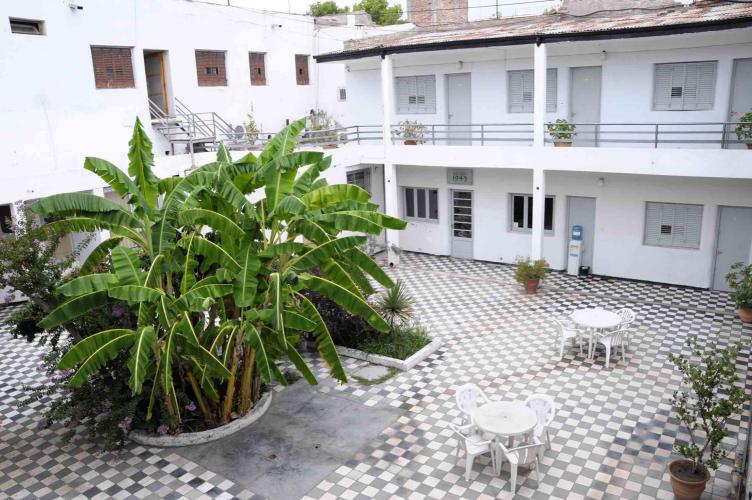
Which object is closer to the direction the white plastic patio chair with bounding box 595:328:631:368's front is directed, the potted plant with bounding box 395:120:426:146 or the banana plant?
the potted plant

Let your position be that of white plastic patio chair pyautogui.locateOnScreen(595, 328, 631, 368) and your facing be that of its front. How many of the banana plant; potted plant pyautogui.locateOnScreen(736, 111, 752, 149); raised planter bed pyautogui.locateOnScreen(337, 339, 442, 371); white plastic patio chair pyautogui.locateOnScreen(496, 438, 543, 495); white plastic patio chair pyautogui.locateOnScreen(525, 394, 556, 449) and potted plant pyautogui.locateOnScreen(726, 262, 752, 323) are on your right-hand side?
2

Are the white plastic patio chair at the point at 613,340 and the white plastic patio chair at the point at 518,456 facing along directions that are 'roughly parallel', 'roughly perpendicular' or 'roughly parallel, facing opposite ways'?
roughly parallel

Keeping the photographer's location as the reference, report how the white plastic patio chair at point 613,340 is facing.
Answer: facing away from the viewer and to the left of the viewer

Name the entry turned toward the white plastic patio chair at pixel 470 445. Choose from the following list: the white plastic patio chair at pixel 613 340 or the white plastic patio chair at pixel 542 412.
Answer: the white plastic patio chair at pixel 542 412

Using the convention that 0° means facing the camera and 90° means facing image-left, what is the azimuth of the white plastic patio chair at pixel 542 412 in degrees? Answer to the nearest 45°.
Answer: approximately 45°

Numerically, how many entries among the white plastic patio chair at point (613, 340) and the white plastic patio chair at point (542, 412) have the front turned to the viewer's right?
0

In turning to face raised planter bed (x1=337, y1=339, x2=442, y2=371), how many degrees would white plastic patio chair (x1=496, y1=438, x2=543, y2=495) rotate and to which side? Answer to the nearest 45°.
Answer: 0° — it already faces it

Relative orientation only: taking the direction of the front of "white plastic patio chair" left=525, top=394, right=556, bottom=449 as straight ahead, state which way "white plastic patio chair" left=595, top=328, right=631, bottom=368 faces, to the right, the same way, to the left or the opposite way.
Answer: to the right

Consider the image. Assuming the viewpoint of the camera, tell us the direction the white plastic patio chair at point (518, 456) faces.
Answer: facing away from the viewer and to the left of the viewer

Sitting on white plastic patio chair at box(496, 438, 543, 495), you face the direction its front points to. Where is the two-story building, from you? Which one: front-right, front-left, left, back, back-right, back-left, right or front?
front-right

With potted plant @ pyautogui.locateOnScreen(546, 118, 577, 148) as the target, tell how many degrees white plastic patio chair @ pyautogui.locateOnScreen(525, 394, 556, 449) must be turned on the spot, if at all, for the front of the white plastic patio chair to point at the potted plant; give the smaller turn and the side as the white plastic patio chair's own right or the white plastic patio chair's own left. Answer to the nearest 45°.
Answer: approximately 135° to the white plastic patio chair's own right

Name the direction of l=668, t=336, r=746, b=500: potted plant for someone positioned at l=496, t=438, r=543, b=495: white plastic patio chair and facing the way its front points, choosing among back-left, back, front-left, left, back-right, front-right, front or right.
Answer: back-right

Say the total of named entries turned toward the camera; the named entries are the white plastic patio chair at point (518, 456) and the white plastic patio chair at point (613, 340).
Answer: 0

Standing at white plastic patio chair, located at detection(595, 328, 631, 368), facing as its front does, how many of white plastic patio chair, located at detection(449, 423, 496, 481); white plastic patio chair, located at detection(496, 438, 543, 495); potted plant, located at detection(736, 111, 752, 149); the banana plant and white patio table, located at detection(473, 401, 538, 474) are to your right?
1

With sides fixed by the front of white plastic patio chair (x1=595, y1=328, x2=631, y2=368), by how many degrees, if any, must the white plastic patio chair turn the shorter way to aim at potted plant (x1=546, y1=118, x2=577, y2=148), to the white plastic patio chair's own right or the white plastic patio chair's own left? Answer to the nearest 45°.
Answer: approximately 45° to the white plastic patio chair's own right
